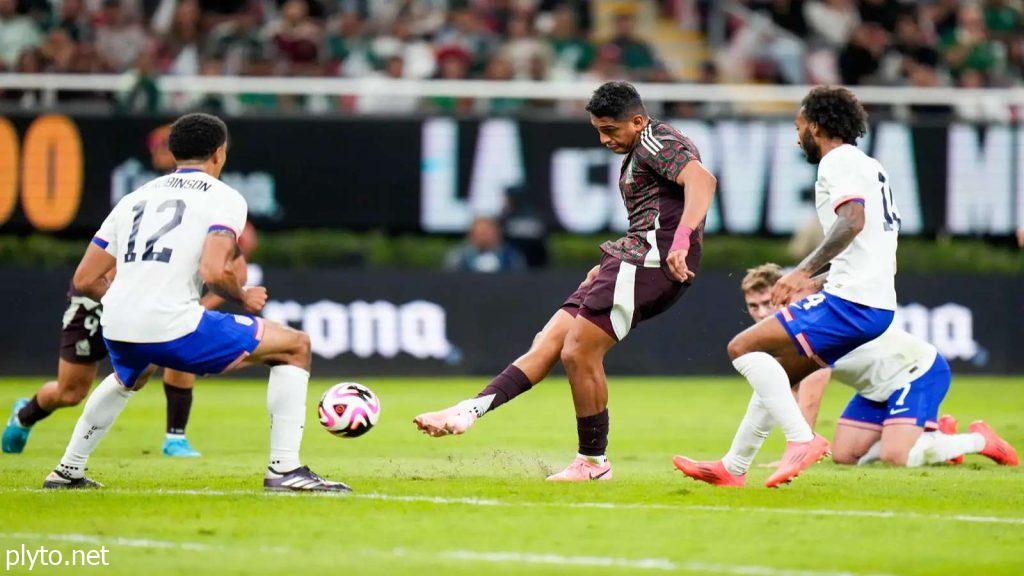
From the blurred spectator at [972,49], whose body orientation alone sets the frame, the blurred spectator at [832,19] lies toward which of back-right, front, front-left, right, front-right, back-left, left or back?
right

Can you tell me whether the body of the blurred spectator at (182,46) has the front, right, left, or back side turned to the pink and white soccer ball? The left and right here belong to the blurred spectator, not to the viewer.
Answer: front

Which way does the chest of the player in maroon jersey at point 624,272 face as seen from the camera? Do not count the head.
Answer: to the viewer's left

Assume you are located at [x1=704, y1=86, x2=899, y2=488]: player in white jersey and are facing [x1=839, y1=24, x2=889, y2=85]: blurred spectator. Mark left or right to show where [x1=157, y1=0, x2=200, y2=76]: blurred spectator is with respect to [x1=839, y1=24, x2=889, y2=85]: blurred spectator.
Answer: left

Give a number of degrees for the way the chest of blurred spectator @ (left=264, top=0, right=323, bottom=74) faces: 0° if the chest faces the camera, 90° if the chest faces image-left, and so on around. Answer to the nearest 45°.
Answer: approximately 0°

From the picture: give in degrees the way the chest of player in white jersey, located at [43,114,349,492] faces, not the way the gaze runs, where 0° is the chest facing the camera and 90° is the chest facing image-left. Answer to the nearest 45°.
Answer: approximately 225°

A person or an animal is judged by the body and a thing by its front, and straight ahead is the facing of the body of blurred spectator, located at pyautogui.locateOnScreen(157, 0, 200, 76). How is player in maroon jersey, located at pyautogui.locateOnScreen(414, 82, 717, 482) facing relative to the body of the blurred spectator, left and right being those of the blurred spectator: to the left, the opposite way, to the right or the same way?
to the right

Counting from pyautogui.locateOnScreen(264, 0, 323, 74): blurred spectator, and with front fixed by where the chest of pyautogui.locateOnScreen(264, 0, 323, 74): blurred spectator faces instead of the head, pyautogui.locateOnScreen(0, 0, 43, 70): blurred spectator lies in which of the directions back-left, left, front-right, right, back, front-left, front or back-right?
right

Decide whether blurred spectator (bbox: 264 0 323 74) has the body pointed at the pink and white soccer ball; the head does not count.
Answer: yes

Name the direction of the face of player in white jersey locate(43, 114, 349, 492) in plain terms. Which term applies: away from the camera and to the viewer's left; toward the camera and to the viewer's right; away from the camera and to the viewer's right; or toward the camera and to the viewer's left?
away from the camera and to the viewer's right
